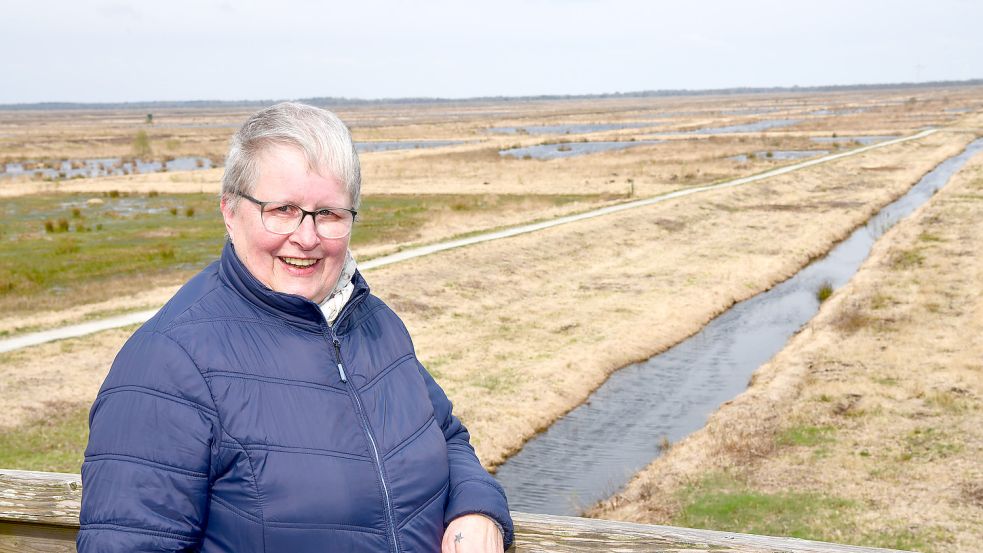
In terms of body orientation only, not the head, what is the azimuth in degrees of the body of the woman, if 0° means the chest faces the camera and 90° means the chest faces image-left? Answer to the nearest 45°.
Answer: approximately 315°

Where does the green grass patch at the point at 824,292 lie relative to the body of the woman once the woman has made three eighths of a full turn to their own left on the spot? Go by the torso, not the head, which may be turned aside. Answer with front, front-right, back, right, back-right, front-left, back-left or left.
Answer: front-right
